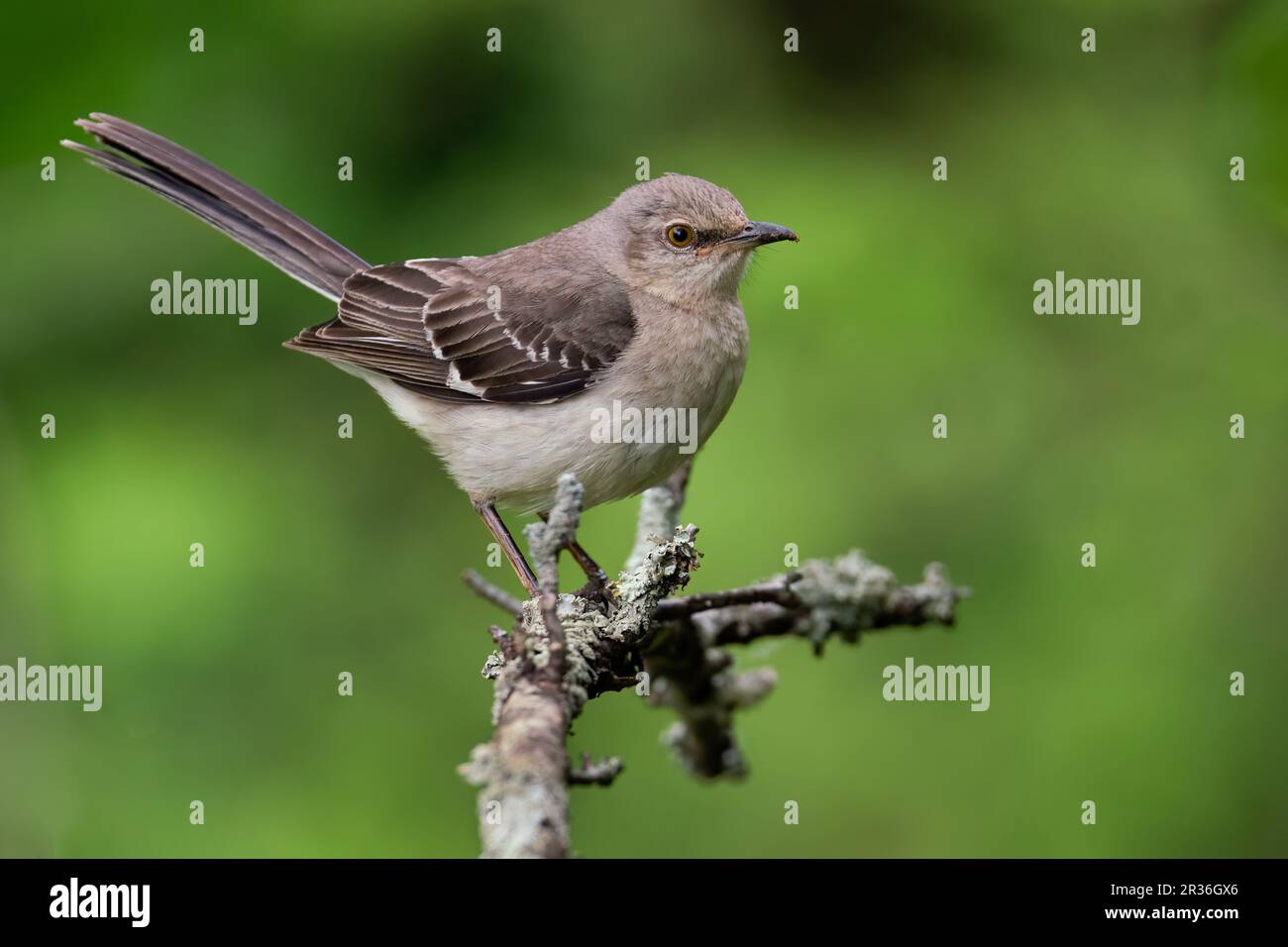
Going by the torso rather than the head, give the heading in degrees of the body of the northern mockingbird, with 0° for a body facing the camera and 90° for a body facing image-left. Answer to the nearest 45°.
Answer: approximately 270°
